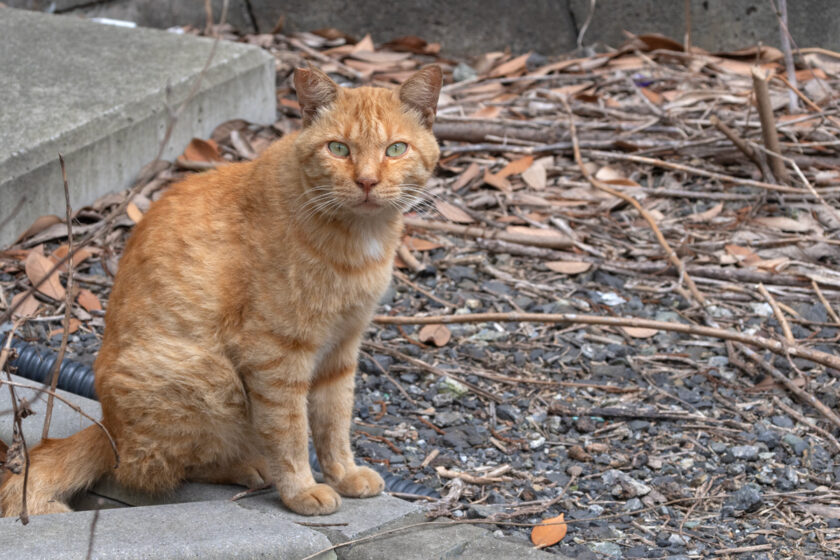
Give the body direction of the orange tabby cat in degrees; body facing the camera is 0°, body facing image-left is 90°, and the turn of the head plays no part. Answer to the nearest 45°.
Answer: approximately 315°

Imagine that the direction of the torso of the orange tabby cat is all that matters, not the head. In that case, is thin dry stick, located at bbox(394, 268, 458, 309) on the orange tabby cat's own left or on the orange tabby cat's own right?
on the orange tabby cat's own left

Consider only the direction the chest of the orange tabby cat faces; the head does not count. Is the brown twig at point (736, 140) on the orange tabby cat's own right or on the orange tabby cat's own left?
on the orange tabby cat's own left

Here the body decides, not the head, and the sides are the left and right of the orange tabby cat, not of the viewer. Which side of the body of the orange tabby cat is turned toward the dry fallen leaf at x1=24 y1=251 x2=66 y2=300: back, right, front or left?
back

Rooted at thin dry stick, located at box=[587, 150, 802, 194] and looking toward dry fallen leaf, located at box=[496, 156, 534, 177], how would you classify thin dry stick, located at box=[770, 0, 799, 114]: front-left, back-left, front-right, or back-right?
back-right

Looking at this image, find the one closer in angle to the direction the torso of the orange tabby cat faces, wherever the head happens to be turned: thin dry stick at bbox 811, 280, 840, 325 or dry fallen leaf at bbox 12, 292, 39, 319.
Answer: the thin dry stick

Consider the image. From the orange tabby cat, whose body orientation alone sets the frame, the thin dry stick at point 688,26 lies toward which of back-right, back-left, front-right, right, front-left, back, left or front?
left

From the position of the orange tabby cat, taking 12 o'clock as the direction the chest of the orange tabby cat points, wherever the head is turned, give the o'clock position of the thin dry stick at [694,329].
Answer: The thin dry stick is roughly at 10 o'clock from the orange tabby cat.

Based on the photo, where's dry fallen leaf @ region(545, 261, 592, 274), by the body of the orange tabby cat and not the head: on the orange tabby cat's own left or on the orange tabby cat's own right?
on the orange tabby cat's own left

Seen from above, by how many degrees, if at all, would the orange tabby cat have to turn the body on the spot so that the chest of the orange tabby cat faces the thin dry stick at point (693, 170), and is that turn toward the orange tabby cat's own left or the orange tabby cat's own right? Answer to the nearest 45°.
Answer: approximately 90° to the orange tabby cat's own left
